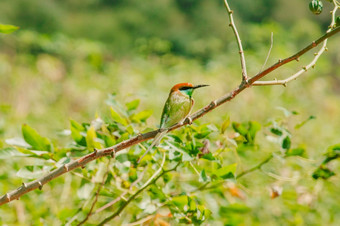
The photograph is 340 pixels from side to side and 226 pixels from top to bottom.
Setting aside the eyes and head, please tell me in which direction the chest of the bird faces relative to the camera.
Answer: to the viewer's right
